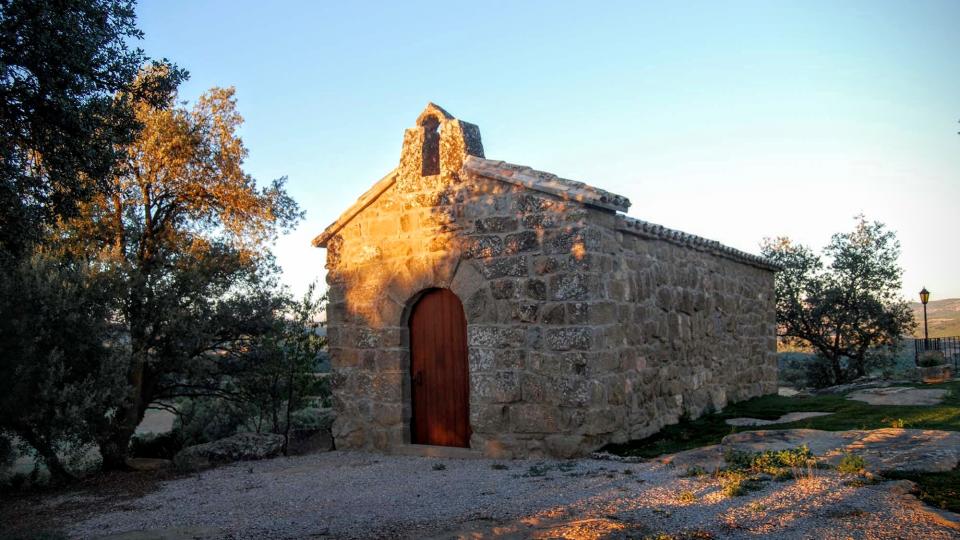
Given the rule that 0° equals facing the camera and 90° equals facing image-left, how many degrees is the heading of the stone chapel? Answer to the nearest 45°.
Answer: approximately 45°

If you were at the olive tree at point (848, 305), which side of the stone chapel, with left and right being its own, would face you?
back

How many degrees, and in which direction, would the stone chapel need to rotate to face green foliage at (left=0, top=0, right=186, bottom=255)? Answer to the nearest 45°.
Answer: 0° — it already faces it

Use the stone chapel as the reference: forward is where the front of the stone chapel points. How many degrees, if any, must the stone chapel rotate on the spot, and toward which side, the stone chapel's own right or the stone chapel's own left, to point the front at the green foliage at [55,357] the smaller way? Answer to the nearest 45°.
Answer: approximately 45° to the stone chapel's own right

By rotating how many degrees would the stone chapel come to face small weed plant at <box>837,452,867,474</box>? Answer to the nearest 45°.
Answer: approximately 90° to its left

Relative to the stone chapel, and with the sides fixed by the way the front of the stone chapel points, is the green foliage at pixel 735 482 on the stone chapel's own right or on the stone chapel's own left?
on the stone chapel's own left

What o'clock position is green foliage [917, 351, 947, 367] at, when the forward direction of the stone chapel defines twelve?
The green foliage is roughly at 6 o'clock from the stone chapel.

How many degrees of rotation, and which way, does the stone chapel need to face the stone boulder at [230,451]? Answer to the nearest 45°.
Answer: approximately 45° to its right

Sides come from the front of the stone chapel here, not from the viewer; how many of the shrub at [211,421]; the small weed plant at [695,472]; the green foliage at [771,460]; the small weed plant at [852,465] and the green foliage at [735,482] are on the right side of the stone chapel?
1

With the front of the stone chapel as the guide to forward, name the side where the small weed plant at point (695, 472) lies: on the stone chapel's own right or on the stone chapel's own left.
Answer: on the stone chapel's own left

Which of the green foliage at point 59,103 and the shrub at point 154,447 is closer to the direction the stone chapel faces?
the green foliage

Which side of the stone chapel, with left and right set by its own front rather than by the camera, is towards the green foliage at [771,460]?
left

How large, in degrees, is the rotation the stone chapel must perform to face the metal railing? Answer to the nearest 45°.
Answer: approximately 180°

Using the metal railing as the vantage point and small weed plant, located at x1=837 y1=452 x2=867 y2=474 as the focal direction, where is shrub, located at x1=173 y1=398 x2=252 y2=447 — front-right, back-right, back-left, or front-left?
front-right
